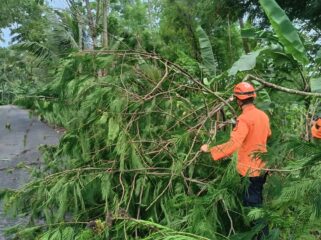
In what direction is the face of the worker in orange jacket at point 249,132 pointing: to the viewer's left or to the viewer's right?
to the viewer's left

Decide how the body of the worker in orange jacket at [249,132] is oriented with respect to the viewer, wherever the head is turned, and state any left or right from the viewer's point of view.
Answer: facing away from the viewer and to the left of the viewer
